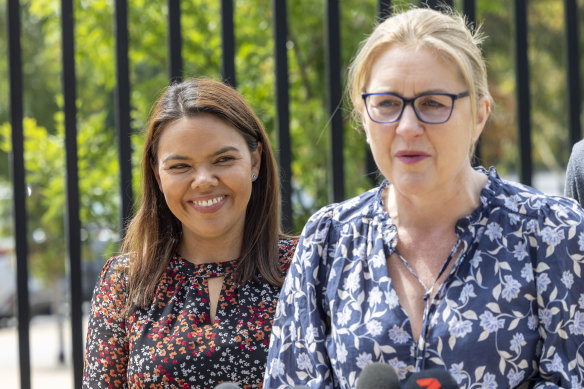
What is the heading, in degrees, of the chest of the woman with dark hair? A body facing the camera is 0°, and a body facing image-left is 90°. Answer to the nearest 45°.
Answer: approximately 0°
